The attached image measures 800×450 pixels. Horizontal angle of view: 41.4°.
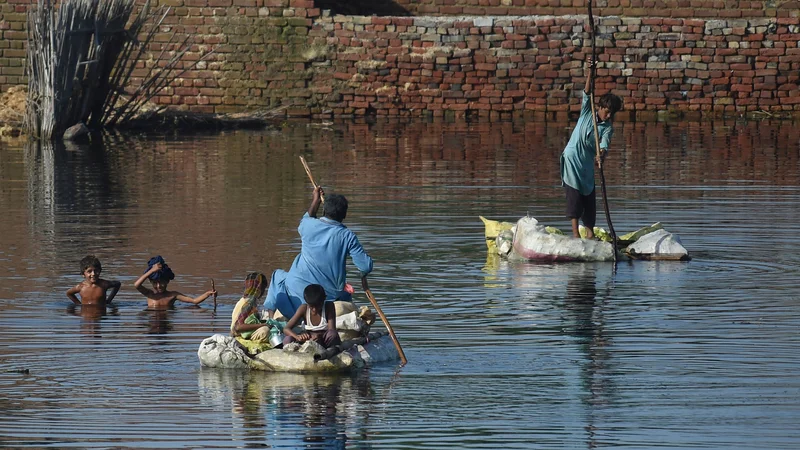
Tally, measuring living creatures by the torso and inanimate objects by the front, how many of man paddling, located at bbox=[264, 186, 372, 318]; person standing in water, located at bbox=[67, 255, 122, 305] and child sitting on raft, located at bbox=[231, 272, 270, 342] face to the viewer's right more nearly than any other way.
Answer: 1

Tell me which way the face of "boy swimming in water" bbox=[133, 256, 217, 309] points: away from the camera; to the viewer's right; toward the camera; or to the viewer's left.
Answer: toward the camera

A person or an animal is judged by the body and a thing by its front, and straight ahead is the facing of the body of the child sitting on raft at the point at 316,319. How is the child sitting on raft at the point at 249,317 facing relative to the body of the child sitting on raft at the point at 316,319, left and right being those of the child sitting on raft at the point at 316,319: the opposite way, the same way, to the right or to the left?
to the left

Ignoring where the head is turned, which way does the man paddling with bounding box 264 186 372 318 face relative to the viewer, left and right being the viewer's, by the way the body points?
facing away from the viewer

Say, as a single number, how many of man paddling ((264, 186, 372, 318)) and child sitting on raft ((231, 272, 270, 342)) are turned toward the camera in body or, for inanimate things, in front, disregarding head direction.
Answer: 0

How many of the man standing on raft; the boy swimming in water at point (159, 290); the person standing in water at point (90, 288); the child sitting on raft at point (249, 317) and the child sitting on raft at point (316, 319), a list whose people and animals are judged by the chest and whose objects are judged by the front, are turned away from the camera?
0

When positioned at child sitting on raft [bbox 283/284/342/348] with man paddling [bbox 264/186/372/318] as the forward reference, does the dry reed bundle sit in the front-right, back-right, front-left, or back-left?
front-left

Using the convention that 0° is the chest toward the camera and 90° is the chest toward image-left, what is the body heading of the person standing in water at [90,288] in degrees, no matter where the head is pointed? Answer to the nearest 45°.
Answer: approximately 0°

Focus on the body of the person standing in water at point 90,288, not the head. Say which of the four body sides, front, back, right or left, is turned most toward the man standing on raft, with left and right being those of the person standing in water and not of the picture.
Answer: left

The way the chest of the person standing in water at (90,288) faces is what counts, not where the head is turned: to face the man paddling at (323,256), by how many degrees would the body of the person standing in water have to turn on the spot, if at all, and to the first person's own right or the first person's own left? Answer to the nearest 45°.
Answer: approximately 45° to the first person's own left

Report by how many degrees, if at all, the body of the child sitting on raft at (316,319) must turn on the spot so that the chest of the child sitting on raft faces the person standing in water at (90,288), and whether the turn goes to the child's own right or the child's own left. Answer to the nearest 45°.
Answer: approximately 135° to the child's own right

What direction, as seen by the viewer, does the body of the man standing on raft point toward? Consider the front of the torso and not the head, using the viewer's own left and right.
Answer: facing the viewer and to the right of the viewer

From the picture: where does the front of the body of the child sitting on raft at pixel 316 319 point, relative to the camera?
toward the camera
